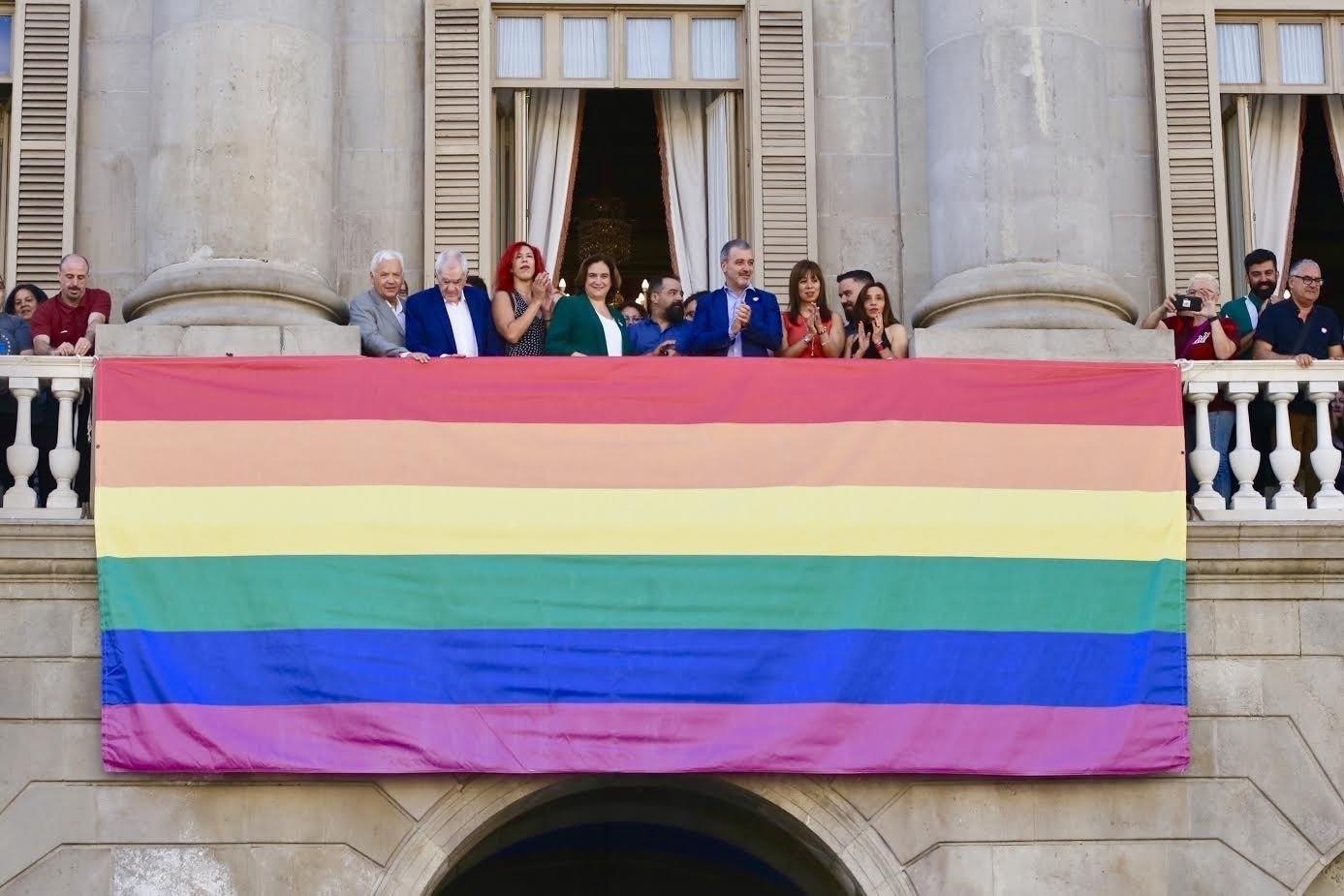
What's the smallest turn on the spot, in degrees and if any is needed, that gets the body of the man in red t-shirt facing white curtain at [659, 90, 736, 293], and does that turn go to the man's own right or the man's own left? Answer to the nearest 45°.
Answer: approximately 90° to the man's own left

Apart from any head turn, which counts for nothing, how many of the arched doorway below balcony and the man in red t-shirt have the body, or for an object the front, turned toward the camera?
2

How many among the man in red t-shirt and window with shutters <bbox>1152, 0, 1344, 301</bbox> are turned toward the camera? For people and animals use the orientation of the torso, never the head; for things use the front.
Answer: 2

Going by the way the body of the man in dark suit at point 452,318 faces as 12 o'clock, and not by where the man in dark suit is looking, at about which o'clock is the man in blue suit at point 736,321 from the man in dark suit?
The man in blue suit is roughly at 9 o'clock from the man in dark suit.

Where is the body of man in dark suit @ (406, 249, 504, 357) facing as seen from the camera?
toward the camera

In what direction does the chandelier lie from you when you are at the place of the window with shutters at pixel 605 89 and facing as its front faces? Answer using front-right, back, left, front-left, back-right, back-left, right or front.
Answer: back

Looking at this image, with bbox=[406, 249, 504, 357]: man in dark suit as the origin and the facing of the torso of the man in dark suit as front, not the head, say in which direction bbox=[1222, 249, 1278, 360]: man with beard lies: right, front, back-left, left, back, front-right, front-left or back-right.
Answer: left

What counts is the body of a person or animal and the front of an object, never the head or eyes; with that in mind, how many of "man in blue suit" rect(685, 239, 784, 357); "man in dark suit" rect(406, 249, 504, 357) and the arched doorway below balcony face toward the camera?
3

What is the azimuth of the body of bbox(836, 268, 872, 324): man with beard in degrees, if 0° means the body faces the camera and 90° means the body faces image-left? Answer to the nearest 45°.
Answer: approximately 45°

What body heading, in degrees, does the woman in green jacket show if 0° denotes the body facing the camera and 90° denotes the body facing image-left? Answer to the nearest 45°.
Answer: approximately 315°

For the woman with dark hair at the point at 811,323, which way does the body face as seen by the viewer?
toward the camera
